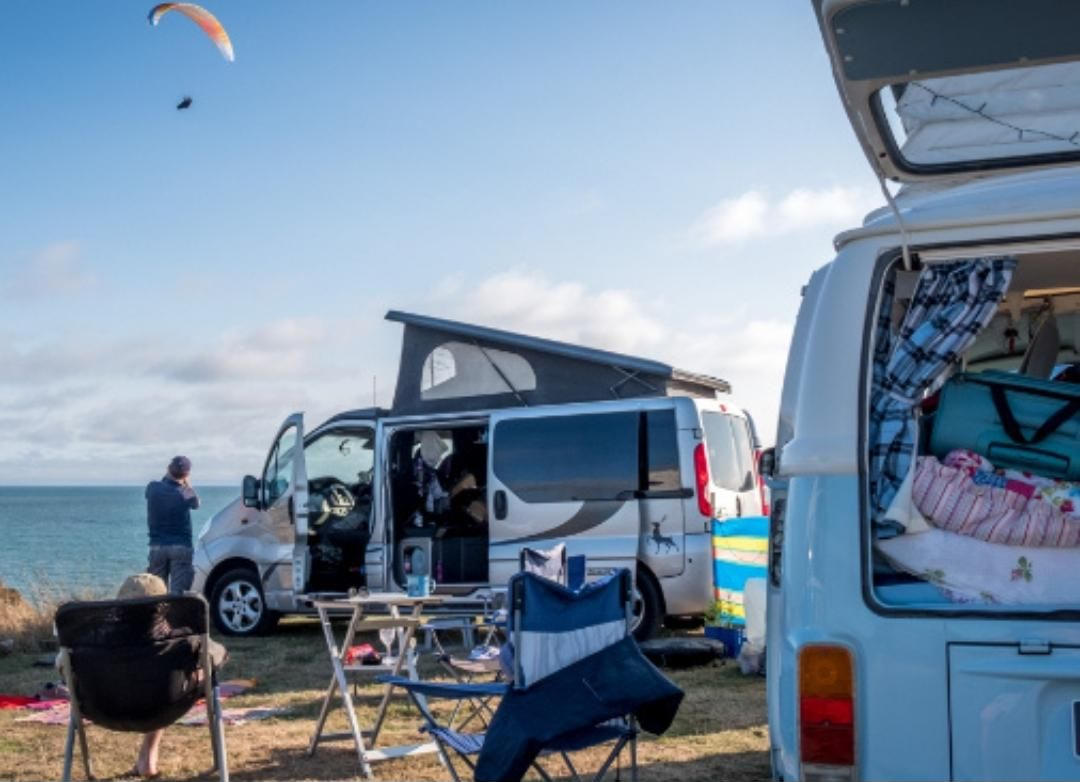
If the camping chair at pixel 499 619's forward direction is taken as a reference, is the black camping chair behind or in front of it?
in front

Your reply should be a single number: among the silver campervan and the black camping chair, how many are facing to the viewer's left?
1

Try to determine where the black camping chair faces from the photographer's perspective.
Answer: facing away from the viewer

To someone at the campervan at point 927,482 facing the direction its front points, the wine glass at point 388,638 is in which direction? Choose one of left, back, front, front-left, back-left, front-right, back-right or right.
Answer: front-left

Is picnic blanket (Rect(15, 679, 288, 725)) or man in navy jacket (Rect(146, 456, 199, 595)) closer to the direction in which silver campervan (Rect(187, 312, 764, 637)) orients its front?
the man in navy jacket

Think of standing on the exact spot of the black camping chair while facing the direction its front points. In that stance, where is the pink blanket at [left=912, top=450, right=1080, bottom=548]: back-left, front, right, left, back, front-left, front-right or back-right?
back-right

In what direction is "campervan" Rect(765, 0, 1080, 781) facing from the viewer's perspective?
away from the camera

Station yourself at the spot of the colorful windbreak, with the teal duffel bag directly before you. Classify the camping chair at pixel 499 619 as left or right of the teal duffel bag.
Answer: right

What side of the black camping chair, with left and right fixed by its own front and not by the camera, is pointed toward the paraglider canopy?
front

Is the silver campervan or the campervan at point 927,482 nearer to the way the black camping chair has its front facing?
the silver campervan

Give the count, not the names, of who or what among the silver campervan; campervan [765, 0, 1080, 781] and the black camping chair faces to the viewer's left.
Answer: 1

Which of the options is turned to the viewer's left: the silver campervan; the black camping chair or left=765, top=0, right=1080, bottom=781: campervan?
the silver campervan

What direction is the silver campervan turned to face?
to the viewer's left

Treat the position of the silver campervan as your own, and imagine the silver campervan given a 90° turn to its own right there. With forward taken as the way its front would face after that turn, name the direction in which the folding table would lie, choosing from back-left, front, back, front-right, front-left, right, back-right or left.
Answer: back
